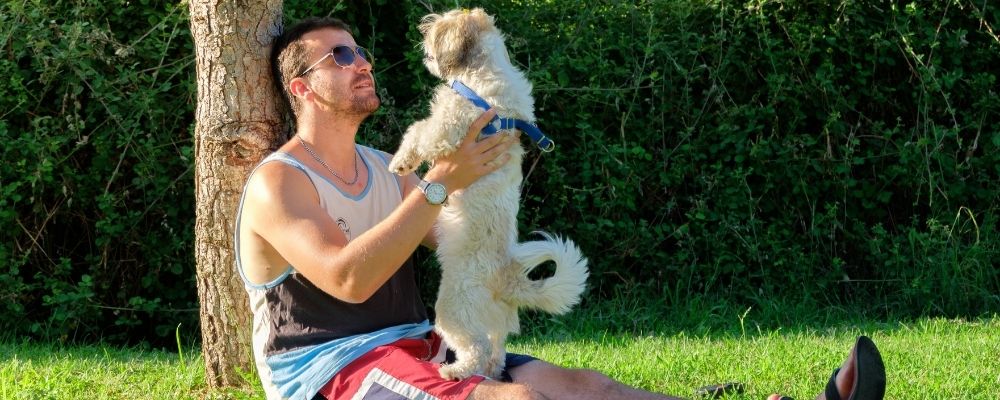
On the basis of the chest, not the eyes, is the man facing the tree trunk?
no
